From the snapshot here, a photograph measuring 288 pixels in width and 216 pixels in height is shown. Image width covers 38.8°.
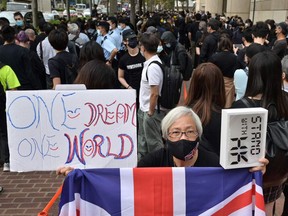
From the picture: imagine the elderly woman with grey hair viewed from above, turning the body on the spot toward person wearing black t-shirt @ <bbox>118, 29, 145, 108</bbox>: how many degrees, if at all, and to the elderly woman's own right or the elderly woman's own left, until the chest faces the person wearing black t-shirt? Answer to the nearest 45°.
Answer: approximately 180°

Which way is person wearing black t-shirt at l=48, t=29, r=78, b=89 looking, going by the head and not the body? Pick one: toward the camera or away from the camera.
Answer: away from the camera

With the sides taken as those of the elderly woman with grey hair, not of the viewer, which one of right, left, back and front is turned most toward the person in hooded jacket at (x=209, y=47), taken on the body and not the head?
back

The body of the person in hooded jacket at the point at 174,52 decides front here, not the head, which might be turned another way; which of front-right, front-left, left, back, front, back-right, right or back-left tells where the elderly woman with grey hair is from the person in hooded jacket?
front-left

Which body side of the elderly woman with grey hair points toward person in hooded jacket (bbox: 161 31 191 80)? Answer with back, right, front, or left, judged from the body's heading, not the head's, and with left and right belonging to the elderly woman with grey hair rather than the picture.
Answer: back

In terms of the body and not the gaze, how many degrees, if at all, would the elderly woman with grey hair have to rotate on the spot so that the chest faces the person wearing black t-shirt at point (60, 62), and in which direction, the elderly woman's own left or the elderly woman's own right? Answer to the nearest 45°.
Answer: approximately 135° to the elderly woman's own right
